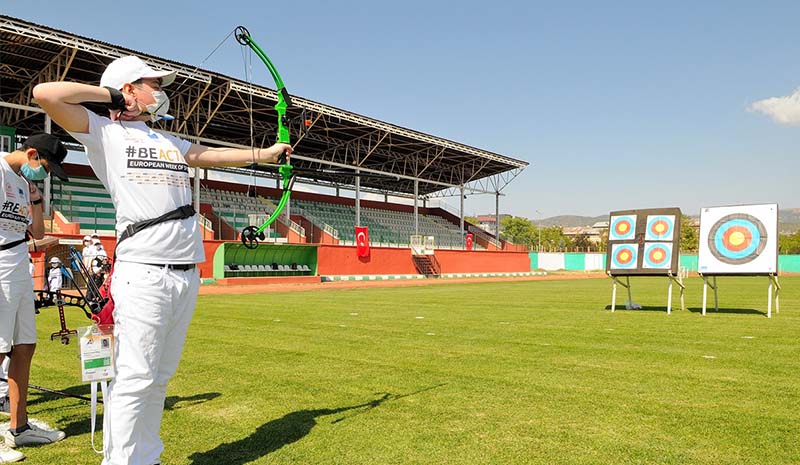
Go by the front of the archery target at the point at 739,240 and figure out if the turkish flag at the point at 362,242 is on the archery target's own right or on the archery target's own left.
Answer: on the archery target's own right

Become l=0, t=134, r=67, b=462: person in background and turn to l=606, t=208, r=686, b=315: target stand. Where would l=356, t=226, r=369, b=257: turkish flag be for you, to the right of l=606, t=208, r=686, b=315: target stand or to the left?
left

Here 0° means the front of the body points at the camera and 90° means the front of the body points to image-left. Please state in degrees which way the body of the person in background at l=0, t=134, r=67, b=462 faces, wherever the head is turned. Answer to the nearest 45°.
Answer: approximately 315°

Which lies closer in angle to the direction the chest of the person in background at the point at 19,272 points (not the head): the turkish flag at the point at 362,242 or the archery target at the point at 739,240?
the archery target

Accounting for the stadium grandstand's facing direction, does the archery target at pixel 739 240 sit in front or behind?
in front

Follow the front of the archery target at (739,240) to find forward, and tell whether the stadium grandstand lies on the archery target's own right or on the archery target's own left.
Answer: on the archery target's own right

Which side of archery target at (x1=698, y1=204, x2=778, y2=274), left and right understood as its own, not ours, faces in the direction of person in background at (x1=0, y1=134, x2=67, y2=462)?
front

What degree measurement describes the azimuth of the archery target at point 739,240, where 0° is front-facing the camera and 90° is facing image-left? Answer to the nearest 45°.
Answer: approximately 0°

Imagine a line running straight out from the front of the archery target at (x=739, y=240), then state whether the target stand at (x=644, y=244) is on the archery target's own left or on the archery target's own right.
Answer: on the archery target's own right
